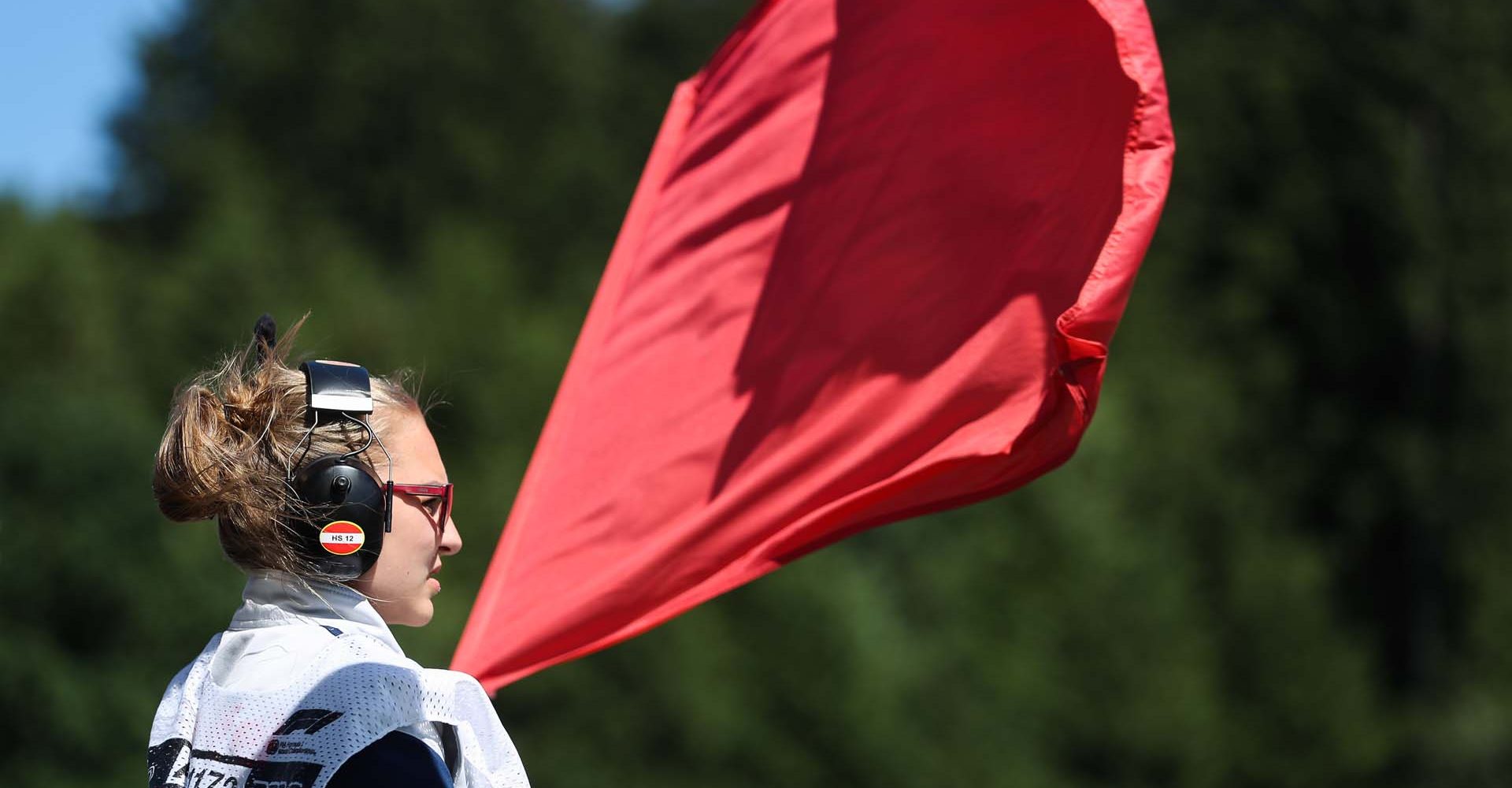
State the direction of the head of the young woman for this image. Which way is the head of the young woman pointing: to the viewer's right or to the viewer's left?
to the viewer's right

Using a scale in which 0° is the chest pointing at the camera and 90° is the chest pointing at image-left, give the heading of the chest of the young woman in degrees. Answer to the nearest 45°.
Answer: approximately 225°
